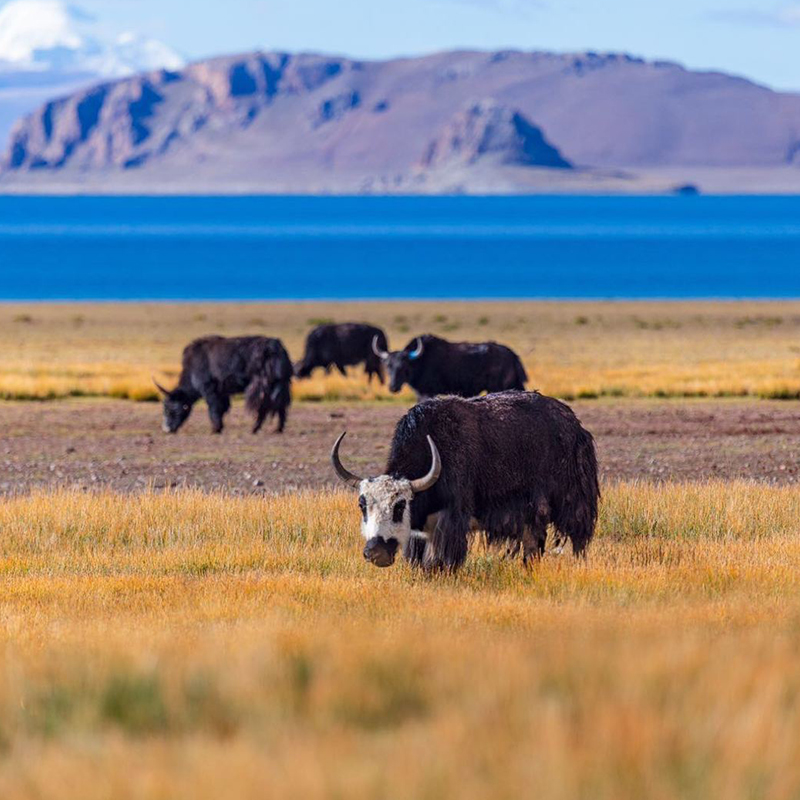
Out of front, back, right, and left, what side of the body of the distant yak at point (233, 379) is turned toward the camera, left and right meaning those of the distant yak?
left

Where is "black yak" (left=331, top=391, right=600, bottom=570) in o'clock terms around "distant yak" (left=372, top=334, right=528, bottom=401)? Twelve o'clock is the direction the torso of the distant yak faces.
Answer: The black yak is roughly at 9 o'clock from the distant yak.

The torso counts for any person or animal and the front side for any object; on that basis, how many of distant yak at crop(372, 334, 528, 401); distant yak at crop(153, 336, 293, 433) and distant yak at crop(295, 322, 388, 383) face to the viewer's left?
3

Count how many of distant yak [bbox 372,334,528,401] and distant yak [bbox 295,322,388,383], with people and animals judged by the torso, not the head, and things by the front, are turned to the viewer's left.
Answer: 2

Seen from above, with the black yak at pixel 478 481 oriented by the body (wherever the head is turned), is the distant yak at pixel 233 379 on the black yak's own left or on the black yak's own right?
on the black yak's own right

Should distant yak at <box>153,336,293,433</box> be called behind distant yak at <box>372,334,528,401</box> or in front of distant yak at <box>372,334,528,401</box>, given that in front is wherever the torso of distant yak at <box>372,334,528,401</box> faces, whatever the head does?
in front

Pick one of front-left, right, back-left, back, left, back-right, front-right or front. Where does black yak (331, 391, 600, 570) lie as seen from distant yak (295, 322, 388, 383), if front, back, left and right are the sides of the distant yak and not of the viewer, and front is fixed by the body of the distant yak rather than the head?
left

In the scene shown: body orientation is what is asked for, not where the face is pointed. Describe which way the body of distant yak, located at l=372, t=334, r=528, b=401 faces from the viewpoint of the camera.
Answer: to the viewer's left

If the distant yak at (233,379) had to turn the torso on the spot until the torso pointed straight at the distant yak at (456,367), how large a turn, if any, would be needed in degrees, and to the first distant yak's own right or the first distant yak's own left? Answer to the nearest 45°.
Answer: approximately 180°

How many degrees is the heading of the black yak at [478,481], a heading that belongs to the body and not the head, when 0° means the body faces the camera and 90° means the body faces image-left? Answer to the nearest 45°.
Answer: approximately 45°

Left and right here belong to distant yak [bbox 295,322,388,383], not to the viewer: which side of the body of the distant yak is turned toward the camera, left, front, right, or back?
left
